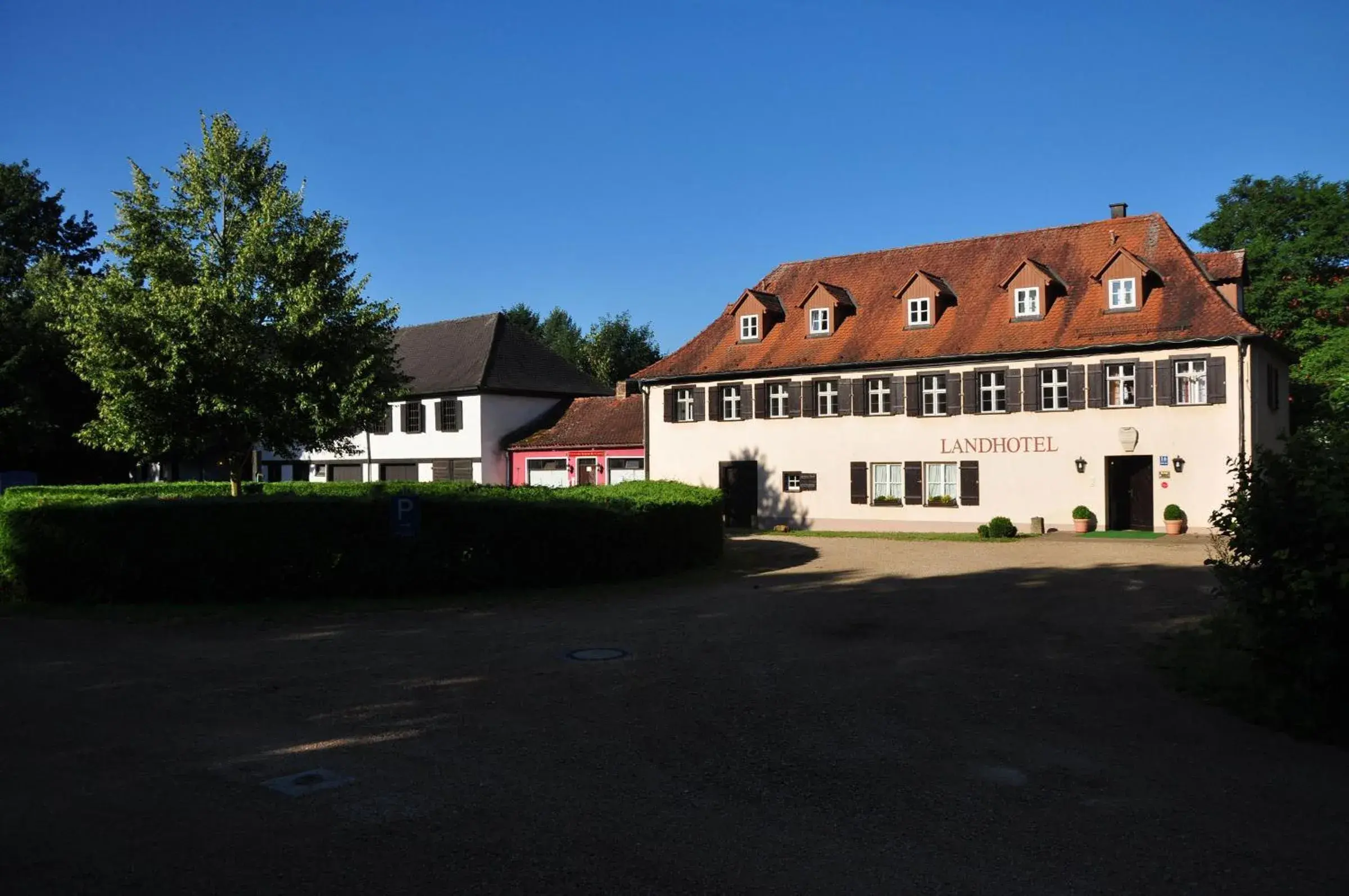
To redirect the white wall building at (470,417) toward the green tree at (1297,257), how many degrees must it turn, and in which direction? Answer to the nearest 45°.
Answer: approximately 135° to its left

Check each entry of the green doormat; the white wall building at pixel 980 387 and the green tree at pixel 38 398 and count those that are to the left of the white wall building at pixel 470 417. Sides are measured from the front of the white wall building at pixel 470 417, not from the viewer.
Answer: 2

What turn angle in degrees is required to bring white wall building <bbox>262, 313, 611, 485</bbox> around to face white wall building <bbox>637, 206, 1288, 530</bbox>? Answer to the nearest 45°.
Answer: approximately 90° to its left

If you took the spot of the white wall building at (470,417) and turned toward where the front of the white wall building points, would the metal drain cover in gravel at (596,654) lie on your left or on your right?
on your left

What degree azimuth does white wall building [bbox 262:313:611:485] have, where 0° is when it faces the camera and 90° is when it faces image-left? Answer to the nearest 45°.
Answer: approximately 45°

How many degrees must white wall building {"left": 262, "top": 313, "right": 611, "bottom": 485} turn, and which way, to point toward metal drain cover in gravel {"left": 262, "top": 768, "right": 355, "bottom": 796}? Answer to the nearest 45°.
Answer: approximately 45° to its left

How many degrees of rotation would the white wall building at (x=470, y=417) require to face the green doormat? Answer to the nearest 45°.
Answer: approximately 90° to its left
